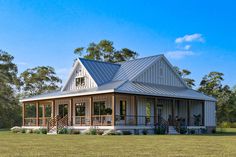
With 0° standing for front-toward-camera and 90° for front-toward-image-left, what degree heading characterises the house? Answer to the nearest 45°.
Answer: approximately 45°

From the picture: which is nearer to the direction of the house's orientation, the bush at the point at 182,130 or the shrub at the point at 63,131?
the shrub

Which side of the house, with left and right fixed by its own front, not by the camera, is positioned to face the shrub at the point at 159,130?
left

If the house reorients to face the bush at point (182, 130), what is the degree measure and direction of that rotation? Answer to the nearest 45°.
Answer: approximately 90° to its left

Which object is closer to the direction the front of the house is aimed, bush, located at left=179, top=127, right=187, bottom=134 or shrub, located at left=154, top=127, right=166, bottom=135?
the shrub

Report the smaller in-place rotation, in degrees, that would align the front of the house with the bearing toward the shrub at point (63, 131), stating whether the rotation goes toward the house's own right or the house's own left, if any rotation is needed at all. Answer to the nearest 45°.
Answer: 0° — it already faces it
